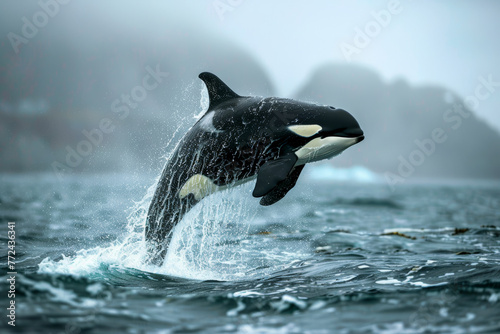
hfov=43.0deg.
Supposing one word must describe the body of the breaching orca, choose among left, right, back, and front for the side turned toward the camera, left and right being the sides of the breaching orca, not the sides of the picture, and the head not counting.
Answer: right
